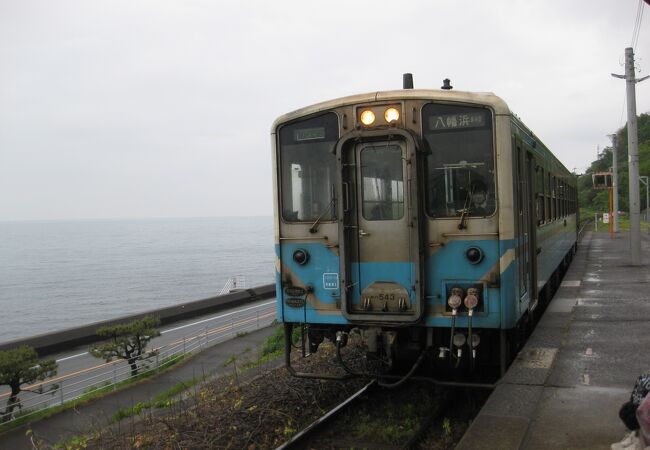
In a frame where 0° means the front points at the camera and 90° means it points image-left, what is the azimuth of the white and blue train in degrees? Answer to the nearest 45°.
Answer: approximately 0°

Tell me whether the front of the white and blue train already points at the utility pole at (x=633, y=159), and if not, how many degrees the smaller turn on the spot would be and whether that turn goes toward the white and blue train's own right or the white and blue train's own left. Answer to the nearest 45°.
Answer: approximately 135° to the white and blue train's own left

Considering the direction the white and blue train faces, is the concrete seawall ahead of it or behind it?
behind

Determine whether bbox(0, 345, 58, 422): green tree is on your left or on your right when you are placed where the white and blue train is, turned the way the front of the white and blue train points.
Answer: on your right
